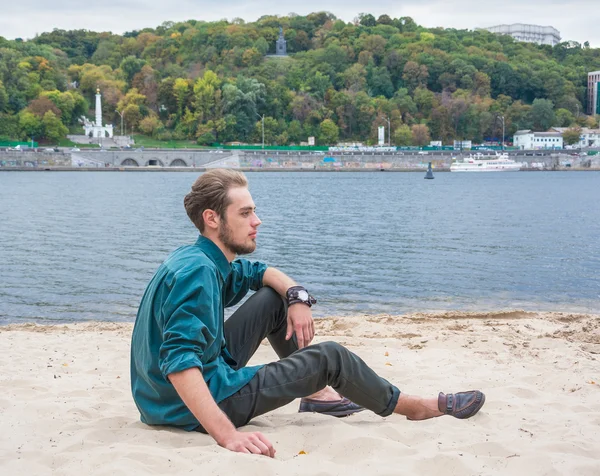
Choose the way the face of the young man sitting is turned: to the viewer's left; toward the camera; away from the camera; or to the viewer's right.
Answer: to the viewer's right

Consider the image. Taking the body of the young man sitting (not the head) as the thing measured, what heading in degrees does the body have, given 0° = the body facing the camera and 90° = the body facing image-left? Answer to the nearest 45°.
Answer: approximately 270°
